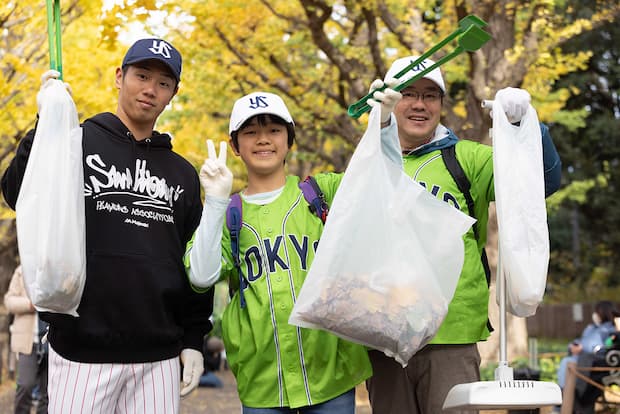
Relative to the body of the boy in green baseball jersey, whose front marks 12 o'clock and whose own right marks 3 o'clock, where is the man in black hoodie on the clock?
The man in black hoodie is roughly at 3 o'clock from the boy in green baseball jersey.

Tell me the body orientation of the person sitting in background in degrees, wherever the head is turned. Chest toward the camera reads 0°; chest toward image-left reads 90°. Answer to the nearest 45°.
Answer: approximately 90°

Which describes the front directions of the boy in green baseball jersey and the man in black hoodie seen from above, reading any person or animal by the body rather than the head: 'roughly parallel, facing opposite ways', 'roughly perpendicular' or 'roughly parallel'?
roughly parallel

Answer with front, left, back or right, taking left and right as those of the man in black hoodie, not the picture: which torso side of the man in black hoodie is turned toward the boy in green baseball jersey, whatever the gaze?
left

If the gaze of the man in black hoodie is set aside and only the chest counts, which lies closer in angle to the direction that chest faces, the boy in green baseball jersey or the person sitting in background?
the boy in green baseball jersey

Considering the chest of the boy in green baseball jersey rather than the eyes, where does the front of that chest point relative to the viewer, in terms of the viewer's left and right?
facing the viewer

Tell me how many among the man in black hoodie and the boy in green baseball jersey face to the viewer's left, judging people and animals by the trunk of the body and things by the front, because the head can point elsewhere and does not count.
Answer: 0

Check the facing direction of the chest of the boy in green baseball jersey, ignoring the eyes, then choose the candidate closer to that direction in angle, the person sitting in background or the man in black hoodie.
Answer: the man in black hoodie

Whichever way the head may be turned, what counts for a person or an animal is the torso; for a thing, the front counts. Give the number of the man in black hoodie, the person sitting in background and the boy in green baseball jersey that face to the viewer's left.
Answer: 1

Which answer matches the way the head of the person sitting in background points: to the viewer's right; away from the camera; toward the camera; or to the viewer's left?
to the viewer's left

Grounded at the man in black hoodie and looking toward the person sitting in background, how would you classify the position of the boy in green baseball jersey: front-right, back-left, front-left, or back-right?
front-right

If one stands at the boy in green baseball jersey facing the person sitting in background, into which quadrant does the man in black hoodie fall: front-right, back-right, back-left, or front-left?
back-left

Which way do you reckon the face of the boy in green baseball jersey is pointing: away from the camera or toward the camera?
toward the camera
